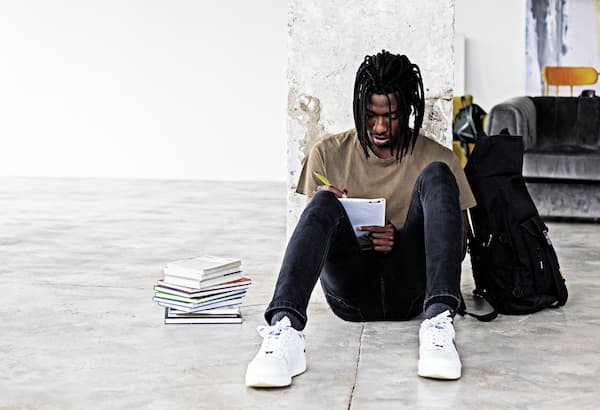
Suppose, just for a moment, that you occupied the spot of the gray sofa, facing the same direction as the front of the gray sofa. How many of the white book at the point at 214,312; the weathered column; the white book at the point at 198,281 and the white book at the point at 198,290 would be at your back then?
0

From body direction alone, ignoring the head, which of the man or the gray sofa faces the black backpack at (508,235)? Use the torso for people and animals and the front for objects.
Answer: the gray sofa

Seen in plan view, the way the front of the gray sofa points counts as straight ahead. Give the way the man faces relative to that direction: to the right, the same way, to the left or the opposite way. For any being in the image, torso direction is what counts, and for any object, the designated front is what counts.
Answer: the same way

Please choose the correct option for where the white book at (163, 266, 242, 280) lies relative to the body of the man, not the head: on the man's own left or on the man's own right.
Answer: on the man's own right

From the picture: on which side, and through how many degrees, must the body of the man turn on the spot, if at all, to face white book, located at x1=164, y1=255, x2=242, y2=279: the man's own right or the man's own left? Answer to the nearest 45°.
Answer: approximately 90° to the man's own right

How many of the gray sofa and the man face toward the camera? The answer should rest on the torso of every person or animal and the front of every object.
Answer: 2

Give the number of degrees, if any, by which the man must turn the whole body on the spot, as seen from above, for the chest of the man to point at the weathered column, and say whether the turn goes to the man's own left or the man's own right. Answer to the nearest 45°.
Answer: approximately 180°

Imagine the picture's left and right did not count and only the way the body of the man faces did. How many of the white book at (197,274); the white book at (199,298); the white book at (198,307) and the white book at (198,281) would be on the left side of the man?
0

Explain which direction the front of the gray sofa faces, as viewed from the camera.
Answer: facing the viewer

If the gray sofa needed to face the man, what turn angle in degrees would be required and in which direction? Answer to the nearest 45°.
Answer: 0° — it already faces them

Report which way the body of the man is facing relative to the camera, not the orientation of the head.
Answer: toward the camera

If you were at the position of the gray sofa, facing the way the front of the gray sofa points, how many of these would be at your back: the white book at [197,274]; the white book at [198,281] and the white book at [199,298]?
0

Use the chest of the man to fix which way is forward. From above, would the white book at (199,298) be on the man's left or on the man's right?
on the man's right

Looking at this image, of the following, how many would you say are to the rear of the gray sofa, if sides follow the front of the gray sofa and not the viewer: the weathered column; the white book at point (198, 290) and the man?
0

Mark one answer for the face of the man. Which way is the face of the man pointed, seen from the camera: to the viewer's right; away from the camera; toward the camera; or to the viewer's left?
toward the camera

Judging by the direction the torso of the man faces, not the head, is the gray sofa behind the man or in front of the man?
behind

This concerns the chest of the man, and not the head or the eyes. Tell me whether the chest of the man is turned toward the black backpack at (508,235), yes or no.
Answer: no
